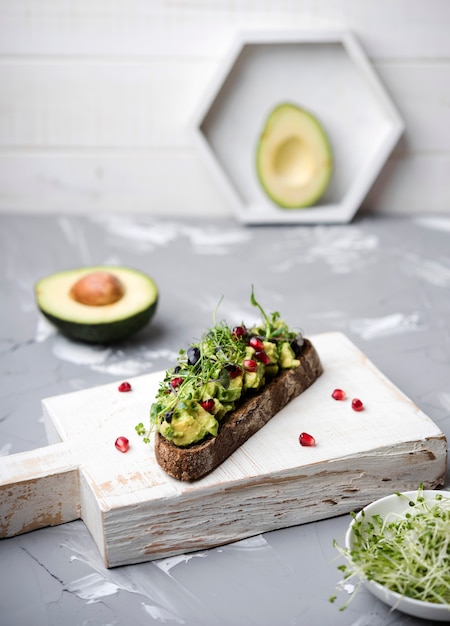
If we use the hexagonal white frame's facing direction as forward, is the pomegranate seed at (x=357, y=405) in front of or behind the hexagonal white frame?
in front

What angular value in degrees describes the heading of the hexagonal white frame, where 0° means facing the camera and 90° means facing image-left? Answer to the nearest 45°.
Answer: approximately 0°

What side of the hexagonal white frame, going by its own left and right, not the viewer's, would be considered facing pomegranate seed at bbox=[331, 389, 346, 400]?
front

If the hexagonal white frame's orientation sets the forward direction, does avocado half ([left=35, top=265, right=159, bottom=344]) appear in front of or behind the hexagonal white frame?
in front

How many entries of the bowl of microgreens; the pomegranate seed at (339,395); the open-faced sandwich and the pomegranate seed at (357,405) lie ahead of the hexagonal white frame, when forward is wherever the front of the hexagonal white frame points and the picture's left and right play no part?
4

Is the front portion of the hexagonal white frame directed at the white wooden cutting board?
yes

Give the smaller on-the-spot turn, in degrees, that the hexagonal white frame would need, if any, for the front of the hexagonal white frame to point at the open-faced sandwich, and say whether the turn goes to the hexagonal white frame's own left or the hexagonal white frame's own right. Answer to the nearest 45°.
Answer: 0° — it already faces it

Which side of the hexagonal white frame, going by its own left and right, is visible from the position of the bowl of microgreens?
front
